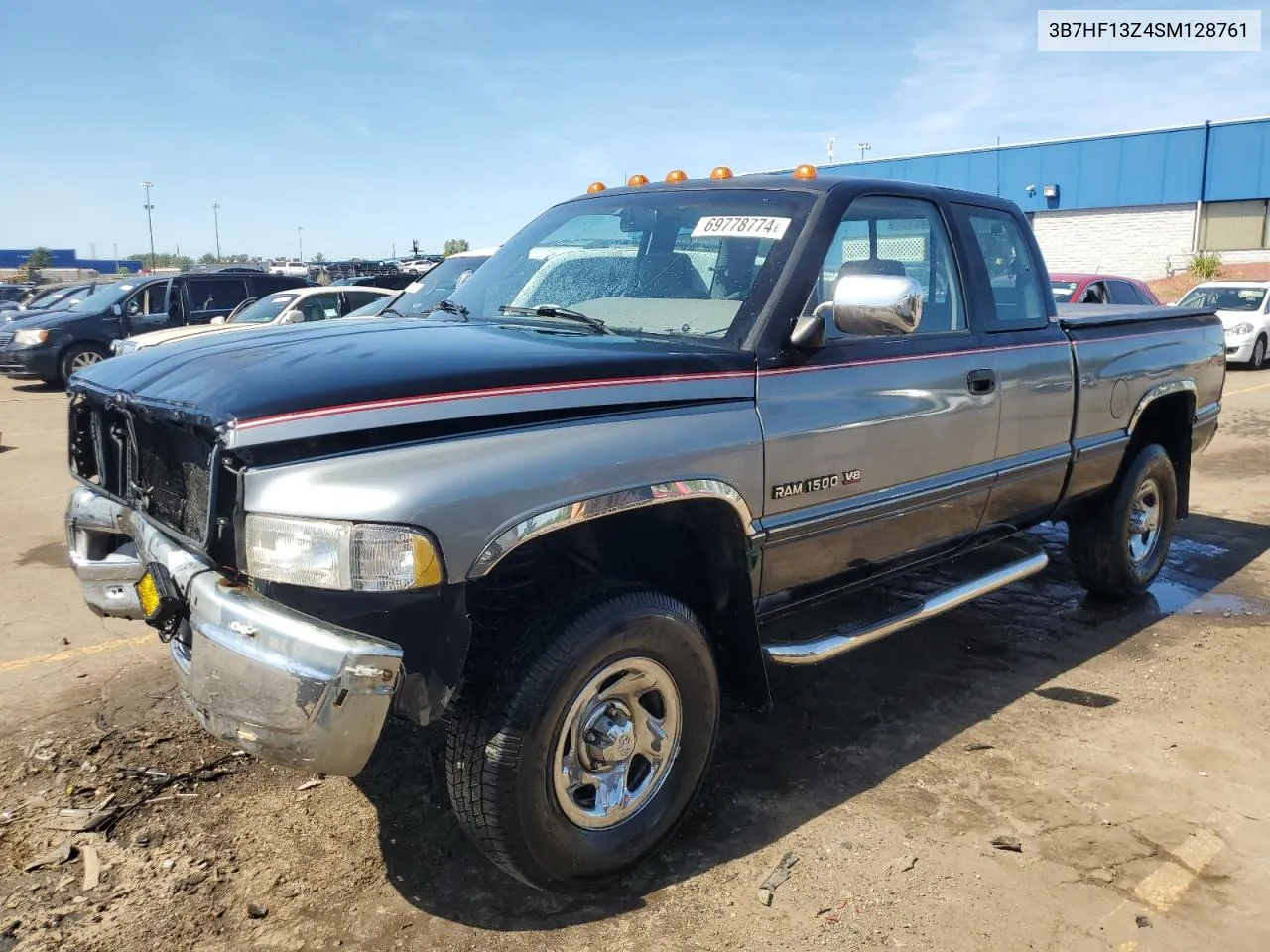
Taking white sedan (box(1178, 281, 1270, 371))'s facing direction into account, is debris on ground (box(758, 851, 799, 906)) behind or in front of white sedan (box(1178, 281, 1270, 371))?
in front

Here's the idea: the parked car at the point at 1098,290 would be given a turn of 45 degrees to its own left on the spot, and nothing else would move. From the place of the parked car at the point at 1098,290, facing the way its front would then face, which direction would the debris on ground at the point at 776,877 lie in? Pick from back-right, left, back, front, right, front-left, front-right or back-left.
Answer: front

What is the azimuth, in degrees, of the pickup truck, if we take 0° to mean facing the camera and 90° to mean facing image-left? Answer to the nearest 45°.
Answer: approximately 45°

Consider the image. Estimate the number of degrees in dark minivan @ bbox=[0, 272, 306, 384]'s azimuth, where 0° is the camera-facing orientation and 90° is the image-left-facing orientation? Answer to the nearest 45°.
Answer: approximately 45°

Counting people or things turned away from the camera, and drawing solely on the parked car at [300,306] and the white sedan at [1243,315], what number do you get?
0

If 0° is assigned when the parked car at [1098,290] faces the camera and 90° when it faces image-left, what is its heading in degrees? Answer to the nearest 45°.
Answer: approximately 45°

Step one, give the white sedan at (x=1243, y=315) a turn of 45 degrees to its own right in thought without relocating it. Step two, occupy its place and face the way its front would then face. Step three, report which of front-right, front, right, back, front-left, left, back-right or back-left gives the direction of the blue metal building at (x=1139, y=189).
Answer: right

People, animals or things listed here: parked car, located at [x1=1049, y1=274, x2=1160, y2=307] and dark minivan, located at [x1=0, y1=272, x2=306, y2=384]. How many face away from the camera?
0

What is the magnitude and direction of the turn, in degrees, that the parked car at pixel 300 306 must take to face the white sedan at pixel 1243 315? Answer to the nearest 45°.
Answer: approximately 135° to its left
